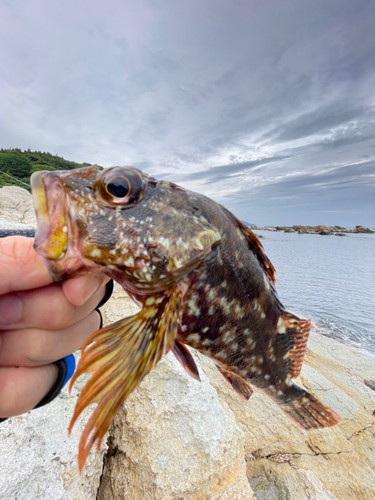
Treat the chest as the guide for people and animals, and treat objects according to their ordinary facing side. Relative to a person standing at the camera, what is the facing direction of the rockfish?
facing to the left of the viewer

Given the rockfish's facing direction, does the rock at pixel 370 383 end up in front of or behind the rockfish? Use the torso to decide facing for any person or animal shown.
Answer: behind
